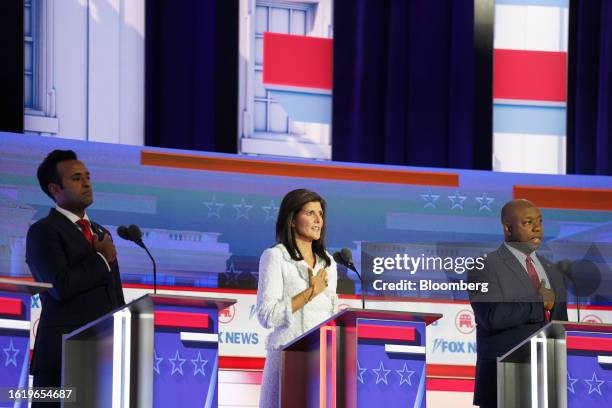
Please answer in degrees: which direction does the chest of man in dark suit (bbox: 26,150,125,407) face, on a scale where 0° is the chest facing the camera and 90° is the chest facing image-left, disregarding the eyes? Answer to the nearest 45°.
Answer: approximately 315°

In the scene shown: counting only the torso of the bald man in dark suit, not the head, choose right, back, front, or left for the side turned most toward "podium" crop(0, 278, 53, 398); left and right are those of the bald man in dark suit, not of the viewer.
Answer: right

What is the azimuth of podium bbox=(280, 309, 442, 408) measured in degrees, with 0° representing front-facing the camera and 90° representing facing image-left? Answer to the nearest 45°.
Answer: approximately 315°

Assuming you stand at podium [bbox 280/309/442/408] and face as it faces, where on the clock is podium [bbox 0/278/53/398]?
podium [bbox 0/278/53/398] is roughly at 4 o'clock from podium [bbox 280/309/442/408].

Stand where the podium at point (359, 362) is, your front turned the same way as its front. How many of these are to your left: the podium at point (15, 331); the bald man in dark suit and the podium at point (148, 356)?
1

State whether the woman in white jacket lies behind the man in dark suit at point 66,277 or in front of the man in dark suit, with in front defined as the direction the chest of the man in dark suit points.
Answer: in front

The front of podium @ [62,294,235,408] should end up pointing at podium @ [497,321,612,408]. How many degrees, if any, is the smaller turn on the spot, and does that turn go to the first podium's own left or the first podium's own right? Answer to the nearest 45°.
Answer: approximately 45° to the first podium's own left
